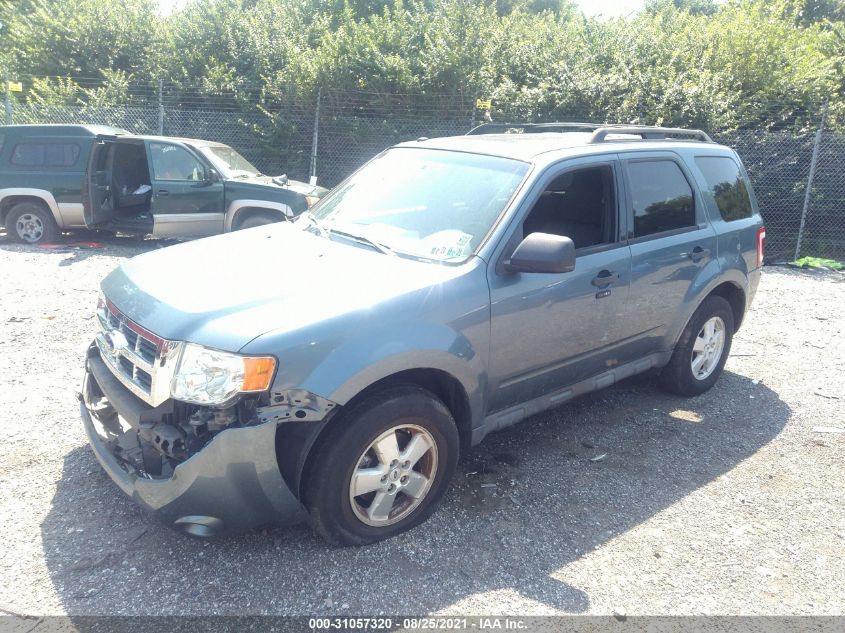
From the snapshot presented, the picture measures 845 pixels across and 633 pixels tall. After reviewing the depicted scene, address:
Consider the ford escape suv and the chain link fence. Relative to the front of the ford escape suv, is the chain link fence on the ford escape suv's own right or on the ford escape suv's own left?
on the ford escape suv's own right

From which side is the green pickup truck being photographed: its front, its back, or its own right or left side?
right

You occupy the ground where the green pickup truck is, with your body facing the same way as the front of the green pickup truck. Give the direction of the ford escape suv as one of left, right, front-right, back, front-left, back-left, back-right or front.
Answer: right

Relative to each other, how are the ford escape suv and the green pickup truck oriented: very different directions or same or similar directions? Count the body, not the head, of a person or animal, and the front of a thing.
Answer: very different directions

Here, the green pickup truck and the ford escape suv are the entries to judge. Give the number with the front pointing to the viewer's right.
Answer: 1

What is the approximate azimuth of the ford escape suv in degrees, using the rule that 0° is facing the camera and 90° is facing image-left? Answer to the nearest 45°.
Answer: approximately 45°

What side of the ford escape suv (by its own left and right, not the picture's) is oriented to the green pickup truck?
right
